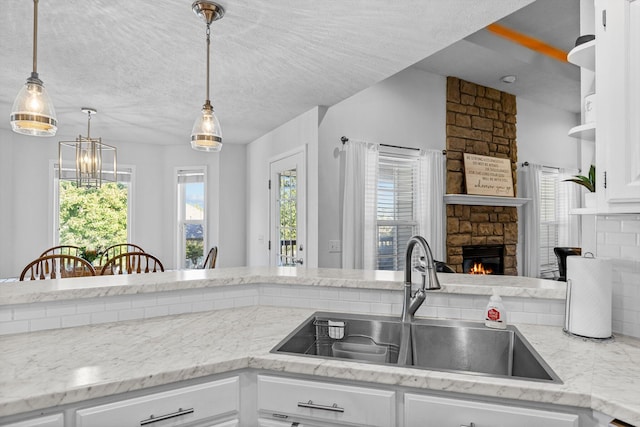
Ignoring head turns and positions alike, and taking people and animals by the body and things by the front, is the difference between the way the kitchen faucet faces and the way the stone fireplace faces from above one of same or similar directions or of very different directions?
same or similar directions

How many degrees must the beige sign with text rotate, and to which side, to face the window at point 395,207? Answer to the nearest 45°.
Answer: approximately 90° to its right

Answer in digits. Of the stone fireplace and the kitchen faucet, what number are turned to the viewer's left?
0

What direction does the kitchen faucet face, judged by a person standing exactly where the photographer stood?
facing the viewer and to the right of the viewer

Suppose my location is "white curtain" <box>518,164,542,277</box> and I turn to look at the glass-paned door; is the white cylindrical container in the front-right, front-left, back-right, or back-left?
front-left

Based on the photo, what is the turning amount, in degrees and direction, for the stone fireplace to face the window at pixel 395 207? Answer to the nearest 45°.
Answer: approximately 90° to its right

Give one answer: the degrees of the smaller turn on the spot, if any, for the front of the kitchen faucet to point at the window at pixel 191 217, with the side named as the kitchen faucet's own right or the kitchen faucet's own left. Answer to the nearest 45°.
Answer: approximately 180°

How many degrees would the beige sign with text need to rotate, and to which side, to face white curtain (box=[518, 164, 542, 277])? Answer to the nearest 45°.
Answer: approximately 90° to its left

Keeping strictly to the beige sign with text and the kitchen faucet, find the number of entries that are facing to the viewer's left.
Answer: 0

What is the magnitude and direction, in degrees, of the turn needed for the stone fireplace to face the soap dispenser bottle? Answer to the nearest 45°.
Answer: approximately 45° to its right

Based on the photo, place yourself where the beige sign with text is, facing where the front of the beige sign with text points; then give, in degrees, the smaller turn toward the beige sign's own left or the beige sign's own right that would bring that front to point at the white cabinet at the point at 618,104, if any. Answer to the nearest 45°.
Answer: approximately 45° to the beige sign's own right

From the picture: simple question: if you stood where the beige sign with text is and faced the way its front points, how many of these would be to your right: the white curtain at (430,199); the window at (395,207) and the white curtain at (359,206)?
3

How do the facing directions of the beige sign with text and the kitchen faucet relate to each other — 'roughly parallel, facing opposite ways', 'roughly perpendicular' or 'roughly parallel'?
roughly parallel

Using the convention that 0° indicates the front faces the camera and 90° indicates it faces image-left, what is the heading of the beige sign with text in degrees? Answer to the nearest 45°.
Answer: approximately 315°

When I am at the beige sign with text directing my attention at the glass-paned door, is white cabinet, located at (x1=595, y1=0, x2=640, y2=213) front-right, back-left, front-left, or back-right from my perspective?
front-left

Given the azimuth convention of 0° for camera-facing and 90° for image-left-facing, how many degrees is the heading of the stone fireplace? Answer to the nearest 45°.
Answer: approximately 315°
